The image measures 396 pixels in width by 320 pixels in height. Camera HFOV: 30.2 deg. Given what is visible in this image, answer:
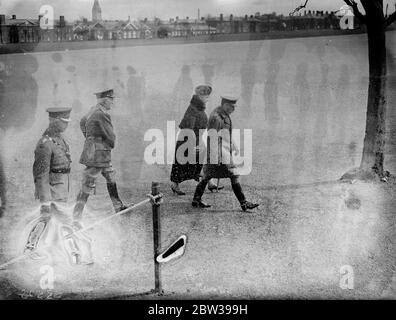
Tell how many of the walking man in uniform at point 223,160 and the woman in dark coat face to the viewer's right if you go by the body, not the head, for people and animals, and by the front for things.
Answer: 2

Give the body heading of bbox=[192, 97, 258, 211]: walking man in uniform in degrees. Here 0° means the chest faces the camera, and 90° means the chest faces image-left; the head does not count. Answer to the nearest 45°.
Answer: approximately 270°

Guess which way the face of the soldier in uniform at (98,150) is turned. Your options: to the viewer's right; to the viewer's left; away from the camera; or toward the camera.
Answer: to the viewer's right

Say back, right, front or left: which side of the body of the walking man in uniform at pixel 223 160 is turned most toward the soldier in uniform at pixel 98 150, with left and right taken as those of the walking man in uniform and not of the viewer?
back

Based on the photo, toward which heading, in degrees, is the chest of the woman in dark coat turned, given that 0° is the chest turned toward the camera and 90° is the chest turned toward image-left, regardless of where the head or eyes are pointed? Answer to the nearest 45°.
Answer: approximately 270°
